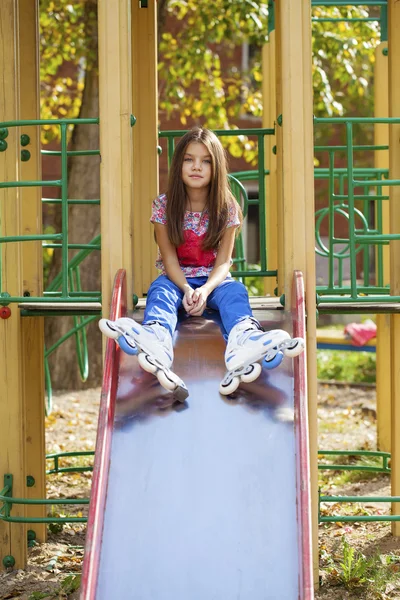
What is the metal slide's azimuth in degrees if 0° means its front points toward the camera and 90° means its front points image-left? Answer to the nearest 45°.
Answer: approximately 0°

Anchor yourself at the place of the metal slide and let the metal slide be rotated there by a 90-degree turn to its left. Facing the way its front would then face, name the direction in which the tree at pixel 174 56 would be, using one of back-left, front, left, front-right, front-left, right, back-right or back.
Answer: left
